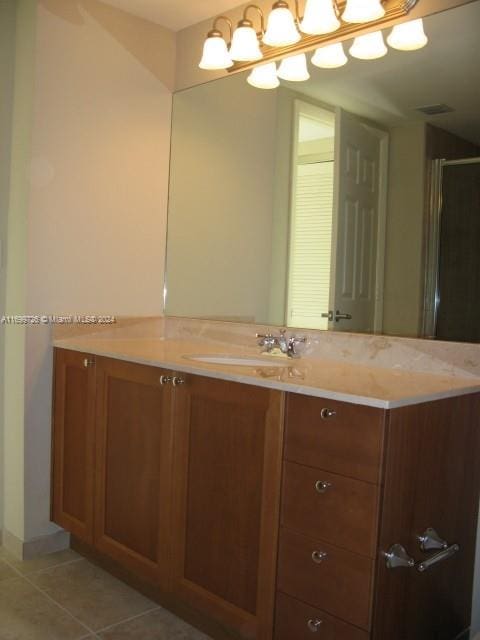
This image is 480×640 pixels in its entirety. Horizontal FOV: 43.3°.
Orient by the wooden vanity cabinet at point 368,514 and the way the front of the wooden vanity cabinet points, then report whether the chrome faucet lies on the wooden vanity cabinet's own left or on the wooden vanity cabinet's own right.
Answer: on the wooden vanity cabinet's own right

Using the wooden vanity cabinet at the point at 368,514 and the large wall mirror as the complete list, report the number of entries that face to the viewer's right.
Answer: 0

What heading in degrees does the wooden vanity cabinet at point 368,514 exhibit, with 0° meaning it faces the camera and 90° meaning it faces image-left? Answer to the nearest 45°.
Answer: approximately 45°

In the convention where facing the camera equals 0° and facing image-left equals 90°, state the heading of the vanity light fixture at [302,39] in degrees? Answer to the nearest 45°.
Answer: approximately 45°

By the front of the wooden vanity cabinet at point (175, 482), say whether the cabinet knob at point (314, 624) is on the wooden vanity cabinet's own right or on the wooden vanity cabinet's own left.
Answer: on the wooden vanity cabinet's own left
